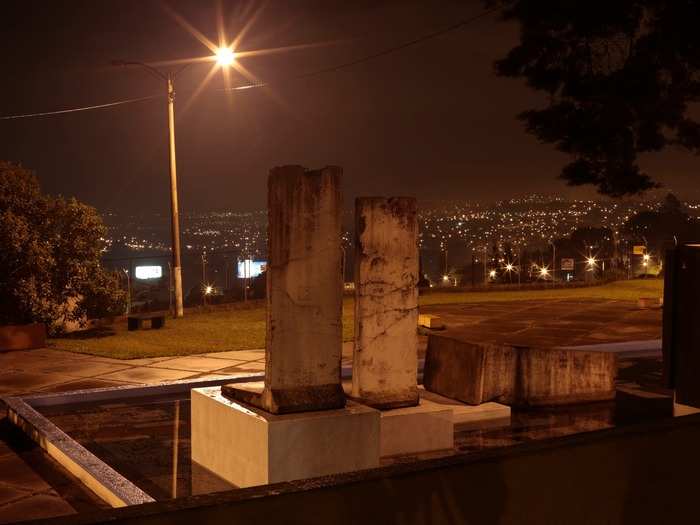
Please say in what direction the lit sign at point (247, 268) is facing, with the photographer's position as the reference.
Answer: facing the viewer

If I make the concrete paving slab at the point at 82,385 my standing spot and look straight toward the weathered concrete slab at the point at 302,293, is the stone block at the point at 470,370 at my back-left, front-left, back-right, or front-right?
front-left

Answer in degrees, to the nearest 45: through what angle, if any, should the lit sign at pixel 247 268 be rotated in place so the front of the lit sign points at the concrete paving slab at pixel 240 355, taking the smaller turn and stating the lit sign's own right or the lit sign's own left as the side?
0° — it already faces it

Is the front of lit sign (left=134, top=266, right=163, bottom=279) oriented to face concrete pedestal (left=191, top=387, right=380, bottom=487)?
yes

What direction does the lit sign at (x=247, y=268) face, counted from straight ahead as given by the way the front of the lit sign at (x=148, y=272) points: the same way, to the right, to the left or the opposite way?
the same way

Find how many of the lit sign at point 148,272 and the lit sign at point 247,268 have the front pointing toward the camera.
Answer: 2

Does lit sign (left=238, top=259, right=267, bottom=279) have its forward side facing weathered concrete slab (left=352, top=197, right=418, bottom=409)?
yes

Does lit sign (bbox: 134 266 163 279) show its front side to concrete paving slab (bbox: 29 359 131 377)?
yes

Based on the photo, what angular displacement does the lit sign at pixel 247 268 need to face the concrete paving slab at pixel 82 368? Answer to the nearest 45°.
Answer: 0° — it already faces it

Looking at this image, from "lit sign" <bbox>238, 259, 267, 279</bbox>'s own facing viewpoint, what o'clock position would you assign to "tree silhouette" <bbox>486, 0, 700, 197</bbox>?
The tree silhouette is roughly at 11 o'clock from the lit sign.

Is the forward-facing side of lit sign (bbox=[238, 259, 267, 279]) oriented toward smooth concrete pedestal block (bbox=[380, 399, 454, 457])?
yes

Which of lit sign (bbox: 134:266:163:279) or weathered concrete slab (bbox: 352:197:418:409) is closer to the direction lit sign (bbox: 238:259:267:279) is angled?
the weathered concrete slab

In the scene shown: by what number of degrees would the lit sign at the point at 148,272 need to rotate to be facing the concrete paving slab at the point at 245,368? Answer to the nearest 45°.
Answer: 0° — it already faces it

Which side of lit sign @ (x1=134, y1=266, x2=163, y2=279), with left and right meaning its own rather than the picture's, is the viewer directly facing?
front

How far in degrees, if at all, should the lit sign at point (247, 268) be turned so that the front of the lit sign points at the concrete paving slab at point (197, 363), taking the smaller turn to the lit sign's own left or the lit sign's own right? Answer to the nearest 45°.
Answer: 0° — it already faces it

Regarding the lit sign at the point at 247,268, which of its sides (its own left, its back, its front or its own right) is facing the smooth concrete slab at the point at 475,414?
front

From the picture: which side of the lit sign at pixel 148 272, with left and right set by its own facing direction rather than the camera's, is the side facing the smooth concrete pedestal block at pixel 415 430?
front
